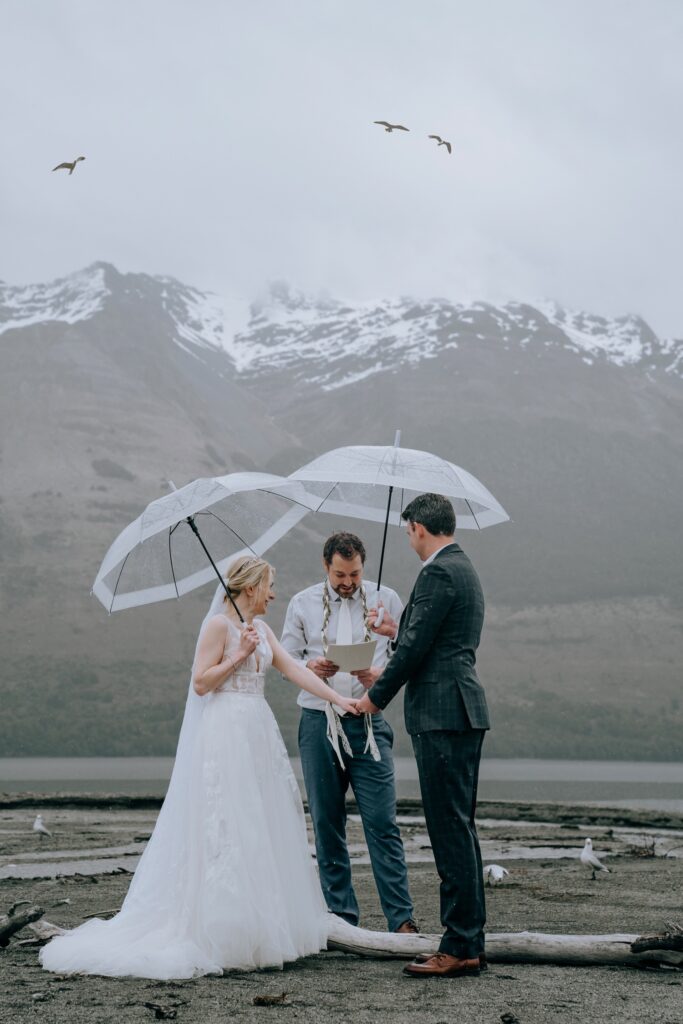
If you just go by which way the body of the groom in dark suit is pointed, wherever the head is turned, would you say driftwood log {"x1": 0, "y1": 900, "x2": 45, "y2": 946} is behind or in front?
in front

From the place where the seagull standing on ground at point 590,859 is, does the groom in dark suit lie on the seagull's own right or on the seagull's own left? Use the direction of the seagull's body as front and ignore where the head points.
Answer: on the seagull's own left

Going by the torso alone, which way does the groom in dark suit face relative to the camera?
to the viewer's left

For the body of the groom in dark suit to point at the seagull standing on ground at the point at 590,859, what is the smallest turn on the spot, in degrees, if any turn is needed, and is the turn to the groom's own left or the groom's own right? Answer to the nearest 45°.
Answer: approximately 90° to the groom's own right

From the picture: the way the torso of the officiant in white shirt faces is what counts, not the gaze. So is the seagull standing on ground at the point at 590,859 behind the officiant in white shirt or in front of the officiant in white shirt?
behind

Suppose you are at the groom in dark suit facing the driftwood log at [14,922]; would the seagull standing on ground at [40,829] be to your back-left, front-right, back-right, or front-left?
front-right

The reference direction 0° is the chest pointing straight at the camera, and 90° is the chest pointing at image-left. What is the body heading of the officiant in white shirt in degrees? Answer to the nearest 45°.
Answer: approximately 0°

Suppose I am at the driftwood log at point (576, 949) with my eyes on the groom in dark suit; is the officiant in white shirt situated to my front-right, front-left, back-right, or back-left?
front-right

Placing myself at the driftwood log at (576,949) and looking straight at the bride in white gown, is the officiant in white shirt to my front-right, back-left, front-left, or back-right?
front-right

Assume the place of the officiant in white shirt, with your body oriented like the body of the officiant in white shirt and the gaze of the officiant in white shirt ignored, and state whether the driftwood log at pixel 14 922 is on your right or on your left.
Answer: on your right

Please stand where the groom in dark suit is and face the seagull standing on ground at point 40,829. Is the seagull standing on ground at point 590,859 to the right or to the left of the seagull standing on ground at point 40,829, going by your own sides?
right

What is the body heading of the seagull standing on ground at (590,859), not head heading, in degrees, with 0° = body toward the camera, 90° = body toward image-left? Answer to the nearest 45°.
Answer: approximately 90°

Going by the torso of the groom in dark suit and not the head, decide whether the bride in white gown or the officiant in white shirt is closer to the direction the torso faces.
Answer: the bride in white gown
